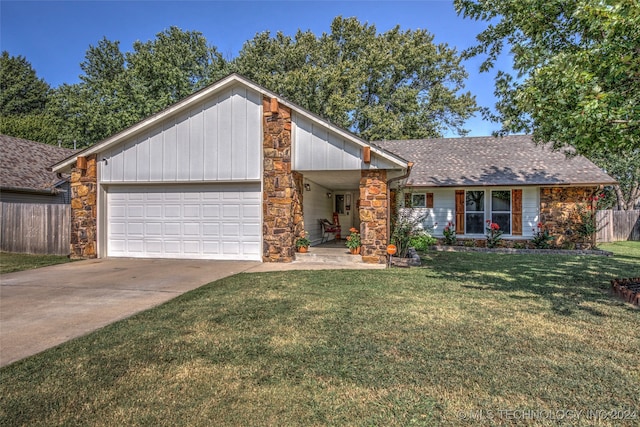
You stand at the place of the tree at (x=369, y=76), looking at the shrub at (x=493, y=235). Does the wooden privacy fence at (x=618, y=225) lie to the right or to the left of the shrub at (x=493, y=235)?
left

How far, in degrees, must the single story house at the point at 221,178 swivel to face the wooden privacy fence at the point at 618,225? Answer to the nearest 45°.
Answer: approximately 135° to its left

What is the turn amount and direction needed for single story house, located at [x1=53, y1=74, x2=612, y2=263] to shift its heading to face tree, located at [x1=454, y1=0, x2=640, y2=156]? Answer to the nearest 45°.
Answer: approximately 45° to its left

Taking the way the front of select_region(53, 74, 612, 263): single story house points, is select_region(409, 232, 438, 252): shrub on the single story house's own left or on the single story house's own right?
on the single story house's own left

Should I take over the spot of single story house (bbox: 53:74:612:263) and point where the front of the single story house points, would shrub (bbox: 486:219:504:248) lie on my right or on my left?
on my left

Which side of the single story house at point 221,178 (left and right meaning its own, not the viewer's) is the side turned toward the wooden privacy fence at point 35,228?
right

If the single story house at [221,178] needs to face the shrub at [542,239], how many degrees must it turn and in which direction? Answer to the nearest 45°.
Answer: approximately 90° to its left

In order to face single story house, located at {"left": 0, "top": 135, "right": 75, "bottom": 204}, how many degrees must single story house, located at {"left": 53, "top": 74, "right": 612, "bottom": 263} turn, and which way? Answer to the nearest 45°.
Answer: approximately 135° to its right

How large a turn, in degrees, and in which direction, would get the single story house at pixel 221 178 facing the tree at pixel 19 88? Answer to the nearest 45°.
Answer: approximately 135° to its right

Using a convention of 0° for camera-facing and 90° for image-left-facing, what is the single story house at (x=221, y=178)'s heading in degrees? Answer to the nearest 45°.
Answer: approximately 0°

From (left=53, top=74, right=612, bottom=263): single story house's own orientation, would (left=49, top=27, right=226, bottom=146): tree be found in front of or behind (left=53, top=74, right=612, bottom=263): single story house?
behind
